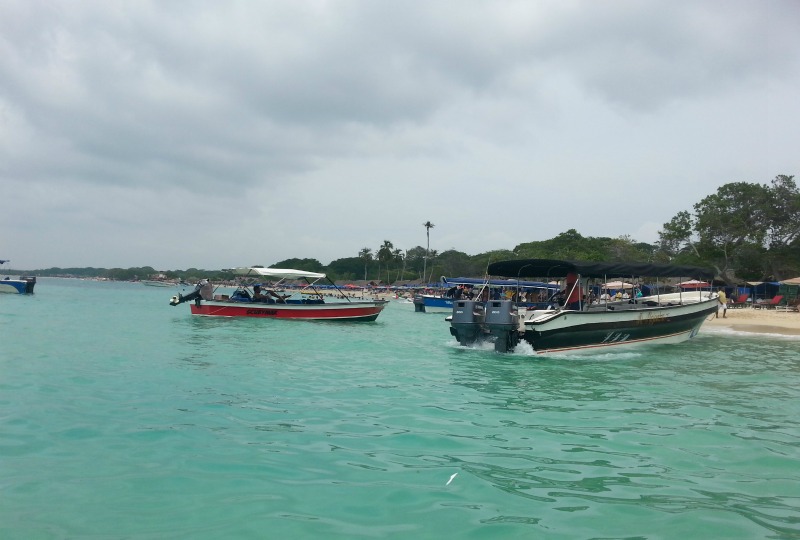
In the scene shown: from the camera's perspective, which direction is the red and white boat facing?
to the viewer's right

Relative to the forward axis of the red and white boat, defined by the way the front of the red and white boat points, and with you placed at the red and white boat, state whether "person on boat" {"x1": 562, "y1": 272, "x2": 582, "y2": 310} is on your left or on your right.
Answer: on your right

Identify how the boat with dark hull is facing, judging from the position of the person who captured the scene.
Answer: facing away from the viewer and to the right of the viewer

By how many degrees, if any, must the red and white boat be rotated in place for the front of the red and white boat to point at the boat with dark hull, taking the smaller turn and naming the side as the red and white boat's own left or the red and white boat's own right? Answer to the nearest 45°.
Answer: approximately 45° to the red and white boat's own right

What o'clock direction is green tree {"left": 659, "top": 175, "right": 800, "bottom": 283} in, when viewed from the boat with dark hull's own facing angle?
The green tree is roughly at 11 o'clock from the boat with dark hull.
